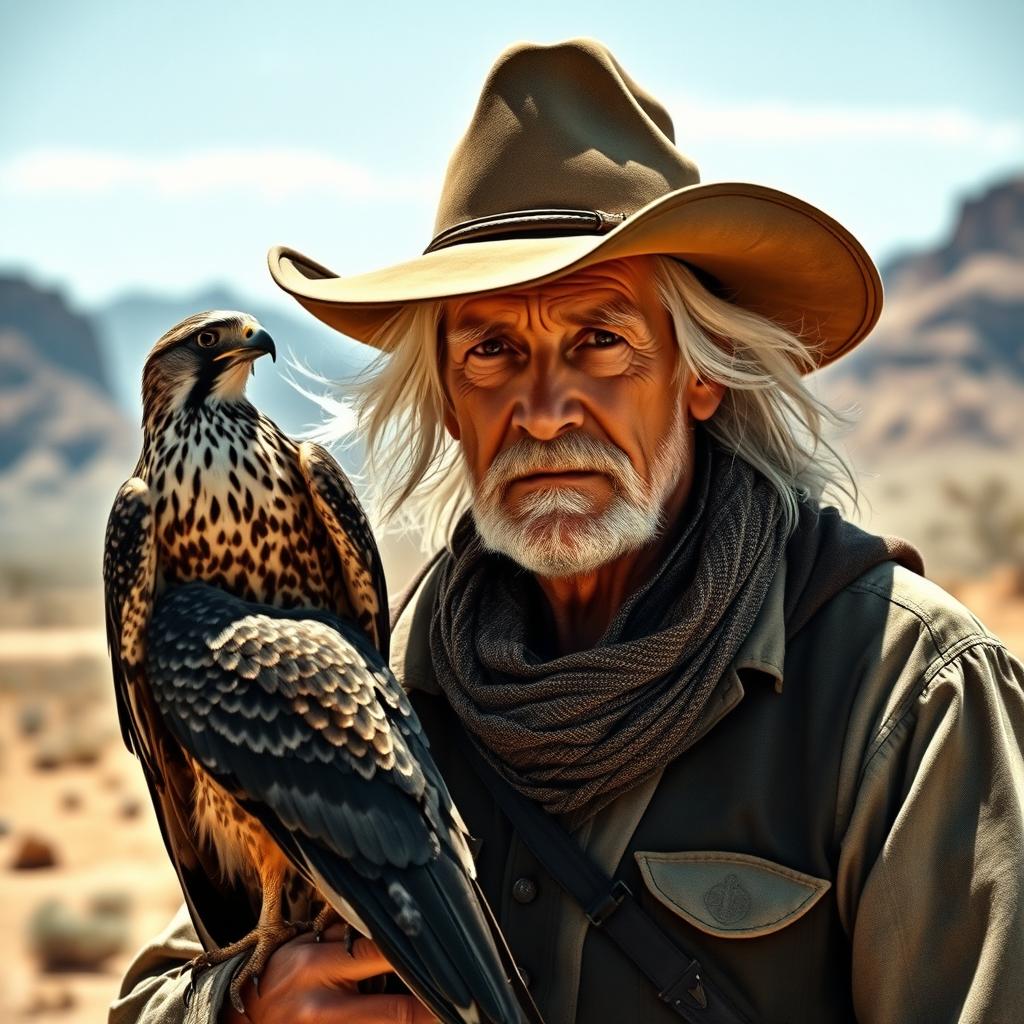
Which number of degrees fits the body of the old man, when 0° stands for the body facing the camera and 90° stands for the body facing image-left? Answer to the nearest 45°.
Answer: approximately 45°

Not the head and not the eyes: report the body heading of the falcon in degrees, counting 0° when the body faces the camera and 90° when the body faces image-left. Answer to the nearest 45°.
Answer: approximately 0°
